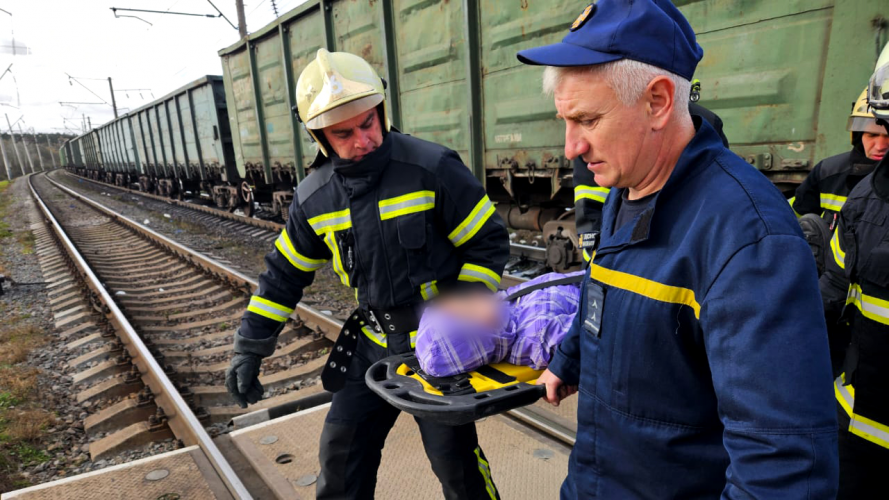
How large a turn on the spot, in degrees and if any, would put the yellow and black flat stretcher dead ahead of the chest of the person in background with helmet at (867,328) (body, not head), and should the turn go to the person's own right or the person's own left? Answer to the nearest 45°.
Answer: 0° — they already face it

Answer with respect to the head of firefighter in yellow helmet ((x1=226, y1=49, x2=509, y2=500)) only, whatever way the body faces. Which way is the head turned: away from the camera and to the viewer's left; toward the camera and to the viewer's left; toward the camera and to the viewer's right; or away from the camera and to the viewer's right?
toward the camera and to the viewer's right

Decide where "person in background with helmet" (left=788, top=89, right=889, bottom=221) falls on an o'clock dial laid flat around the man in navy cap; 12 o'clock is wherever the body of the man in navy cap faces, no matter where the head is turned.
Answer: The person in background with helmet is roughly at 5 o'clock from the man in navy cap.

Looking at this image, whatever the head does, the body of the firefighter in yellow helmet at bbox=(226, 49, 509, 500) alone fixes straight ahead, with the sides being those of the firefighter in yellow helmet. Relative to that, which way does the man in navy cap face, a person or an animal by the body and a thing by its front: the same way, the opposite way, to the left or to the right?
to the right

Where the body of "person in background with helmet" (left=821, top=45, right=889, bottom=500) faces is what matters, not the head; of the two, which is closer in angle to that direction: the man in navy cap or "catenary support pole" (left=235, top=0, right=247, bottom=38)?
the man in navy cap

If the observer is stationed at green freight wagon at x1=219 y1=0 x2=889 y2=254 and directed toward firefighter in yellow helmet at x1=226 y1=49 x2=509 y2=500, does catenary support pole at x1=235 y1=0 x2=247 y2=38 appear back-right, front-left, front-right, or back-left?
back-right

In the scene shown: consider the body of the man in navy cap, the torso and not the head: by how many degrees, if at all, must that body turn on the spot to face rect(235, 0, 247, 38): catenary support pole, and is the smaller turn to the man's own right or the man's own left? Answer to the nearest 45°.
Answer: approximately 90° to the man's own right
